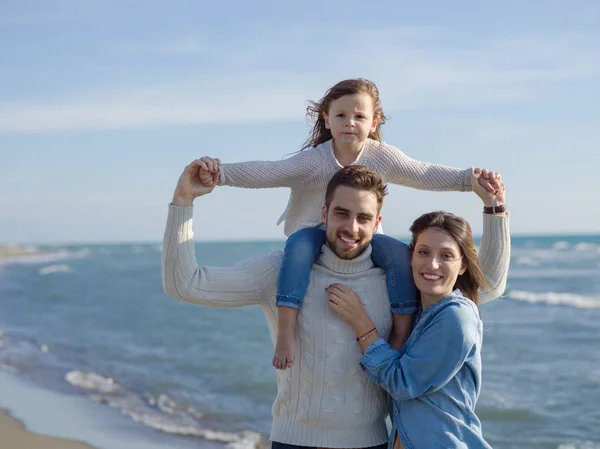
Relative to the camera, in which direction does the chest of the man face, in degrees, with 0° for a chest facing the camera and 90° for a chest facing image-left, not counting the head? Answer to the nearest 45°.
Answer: approximately 0°

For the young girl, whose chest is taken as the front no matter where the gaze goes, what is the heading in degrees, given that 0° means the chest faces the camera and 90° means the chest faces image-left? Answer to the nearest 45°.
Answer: approximately 0°
